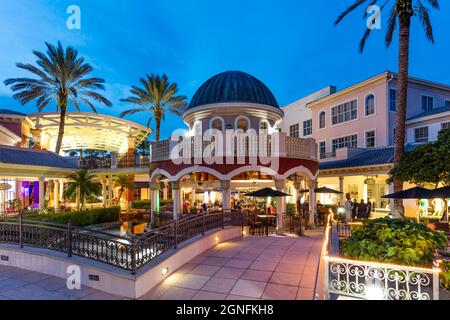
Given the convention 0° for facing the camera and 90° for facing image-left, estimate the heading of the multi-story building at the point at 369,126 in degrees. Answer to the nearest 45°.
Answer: approximately 45°

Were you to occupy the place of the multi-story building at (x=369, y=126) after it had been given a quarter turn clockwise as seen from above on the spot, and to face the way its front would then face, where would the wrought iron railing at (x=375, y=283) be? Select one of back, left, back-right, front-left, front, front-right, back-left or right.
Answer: back-left

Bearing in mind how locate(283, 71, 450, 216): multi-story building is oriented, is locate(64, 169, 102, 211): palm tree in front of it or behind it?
in front

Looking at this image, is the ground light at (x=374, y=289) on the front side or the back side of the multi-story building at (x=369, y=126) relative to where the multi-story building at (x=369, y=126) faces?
on the front side

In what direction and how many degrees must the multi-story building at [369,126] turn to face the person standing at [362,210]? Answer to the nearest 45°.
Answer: approximately 45° to its left

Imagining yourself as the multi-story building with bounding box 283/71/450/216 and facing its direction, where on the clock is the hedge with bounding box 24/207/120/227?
The hedge is roughly at 12 o'clock from the multi-story building.

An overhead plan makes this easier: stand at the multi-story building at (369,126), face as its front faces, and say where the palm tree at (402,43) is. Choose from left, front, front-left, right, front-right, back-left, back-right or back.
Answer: front-left

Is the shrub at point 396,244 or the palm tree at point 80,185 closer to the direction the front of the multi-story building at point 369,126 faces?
the palm tree
